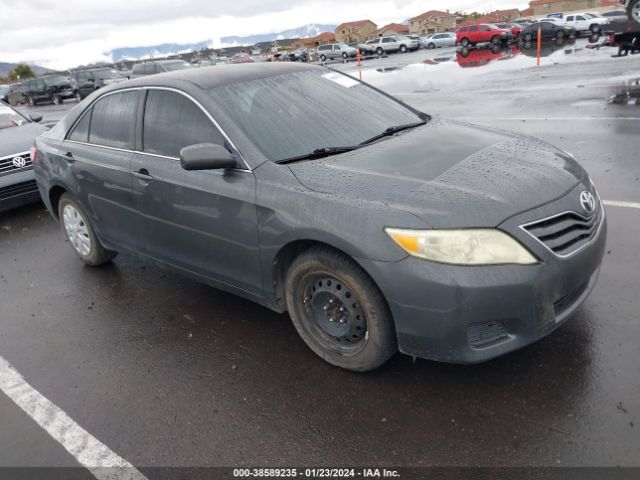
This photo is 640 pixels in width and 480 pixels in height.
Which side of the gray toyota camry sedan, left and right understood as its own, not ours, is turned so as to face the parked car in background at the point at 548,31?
left

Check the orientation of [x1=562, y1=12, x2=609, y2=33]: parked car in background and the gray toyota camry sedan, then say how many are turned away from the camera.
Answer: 0

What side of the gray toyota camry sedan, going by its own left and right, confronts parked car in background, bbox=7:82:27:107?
back

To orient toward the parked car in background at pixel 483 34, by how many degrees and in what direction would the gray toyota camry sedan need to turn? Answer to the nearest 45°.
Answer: approximately 135° to its left

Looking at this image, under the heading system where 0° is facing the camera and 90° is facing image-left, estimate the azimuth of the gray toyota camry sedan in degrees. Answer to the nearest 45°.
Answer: approximately 315°

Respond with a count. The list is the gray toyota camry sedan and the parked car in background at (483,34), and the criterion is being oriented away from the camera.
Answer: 0
